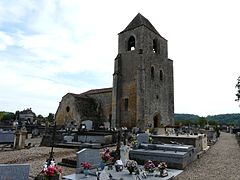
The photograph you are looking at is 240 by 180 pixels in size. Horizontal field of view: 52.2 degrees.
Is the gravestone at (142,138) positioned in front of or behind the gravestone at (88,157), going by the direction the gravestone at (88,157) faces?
behind

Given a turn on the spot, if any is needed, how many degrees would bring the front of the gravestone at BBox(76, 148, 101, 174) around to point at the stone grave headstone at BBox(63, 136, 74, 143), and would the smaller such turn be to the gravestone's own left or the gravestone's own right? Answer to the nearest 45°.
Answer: approximately 180°

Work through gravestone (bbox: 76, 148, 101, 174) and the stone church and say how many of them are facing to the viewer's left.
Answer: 0

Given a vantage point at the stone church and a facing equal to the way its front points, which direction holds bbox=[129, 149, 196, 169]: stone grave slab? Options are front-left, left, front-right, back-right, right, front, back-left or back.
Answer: front-right

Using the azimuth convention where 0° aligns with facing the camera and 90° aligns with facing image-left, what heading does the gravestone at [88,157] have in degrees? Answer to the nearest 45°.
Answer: approximately 0°

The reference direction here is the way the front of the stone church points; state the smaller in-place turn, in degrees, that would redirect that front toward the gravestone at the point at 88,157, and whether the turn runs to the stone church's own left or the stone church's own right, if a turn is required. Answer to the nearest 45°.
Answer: approximately 45° to the stone church's own right

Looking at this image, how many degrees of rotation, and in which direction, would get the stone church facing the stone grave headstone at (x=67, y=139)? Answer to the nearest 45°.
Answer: approximately 90° to its right

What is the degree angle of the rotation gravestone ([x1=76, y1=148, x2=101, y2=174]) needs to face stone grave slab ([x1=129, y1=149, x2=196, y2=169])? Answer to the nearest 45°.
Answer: approximately 135° to its left

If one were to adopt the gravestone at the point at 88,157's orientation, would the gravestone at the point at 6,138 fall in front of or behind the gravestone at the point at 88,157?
behind
